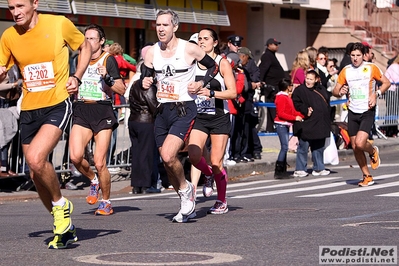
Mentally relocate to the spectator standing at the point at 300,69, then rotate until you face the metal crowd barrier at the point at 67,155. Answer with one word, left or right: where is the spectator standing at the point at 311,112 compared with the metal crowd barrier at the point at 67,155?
left

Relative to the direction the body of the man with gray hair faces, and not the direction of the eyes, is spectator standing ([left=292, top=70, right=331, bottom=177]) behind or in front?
behind

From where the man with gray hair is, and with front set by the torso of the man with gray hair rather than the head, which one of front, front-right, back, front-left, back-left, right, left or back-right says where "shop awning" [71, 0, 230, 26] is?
back-right

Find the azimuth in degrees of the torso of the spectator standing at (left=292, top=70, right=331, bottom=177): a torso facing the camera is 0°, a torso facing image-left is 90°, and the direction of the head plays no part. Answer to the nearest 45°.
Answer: approximately 45°

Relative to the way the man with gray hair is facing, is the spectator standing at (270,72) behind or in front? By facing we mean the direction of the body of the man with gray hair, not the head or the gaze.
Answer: behind
